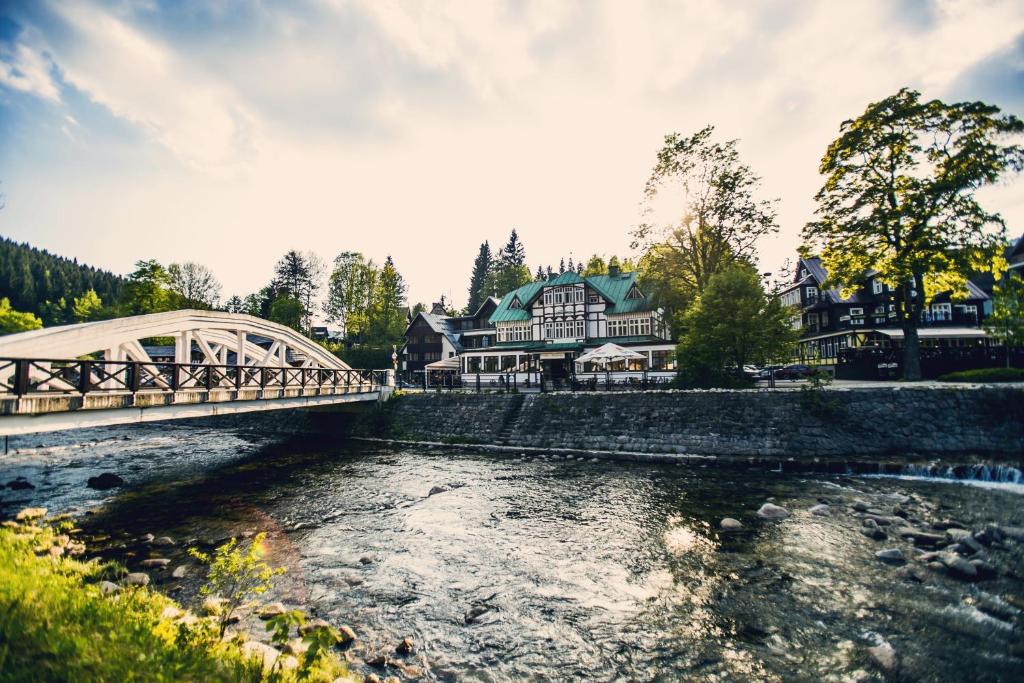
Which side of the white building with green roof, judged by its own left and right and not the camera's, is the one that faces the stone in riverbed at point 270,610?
front

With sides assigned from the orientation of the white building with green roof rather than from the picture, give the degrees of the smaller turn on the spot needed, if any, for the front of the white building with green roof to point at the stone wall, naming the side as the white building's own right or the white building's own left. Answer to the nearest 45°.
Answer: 0° — it already faces it

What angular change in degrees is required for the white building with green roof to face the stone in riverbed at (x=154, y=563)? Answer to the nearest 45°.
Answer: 0° — it already faces it

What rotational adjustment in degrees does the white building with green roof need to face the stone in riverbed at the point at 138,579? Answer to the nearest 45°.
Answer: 0° — it already faces it

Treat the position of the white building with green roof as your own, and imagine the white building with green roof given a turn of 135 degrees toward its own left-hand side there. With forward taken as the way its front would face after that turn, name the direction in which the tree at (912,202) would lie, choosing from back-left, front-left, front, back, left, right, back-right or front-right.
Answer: right

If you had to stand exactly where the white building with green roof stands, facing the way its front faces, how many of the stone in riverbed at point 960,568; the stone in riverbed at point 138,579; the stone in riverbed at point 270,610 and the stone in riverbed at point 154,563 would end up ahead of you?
4

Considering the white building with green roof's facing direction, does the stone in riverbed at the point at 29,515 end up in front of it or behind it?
in front

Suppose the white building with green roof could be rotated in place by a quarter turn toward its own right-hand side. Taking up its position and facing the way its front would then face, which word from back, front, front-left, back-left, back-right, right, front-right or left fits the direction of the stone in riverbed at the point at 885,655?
left

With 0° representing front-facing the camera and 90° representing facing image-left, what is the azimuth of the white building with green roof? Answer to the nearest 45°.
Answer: approximately 0°

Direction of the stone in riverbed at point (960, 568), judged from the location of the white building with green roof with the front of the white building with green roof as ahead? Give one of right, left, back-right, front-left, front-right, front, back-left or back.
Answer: front

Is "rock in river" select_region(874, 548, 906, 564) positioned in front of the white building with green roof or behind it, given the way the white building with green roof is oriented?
in front

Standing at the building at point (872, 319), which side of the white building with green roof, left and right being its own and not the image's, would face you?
left
